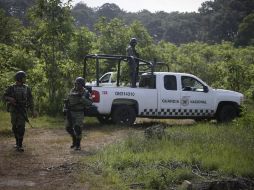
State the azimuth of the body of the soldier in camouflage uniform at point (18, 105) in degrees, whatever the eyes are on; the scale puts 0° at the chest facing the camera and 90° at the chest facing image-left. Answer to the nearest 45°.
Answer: approximately 0°

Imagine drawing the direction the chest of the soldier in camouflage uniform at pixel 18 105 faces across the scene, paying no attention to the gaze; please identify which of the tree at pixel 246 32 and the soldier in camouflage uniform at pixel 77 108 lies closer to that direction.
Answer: the soldier in camouflage uniform

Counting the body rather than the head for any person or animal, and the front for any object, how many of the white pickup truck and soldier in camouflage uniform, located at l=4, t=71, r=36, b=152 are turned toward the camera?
1

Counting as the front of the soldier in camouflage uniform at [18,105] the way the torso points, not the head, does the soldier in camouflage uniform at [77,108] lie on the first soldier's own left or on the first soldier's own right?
on the first soldier's own left

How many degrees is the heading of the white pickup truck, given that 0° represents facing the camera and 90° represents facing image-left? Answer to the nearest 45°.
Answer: approximately 270°

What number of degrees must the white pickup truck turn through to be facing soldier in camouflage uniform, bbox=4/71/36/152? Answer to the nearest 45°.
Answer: approximately 135° to its right

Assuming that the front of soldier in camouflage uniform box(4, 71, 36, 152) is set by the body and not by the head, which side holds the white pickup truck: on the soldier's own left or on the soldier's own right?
on the soldier's own left

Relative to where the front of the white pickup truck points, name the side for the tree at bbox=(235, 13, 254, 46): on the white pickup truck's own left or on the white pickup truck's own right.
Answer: on the white pickup truck's own left

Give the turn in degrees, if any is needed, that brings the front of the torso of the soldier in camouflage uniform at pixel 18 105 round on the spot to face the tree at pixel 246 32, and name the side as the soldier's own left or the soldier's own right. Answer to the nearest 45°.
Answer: approximately 135° to the soldier's own left

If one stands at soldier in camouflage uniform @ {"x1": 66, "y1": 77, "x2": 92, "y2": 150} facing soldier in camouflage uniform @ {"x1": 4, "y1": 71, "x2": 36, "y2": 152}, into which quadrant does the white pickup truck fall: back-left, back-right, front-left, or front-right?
back-right

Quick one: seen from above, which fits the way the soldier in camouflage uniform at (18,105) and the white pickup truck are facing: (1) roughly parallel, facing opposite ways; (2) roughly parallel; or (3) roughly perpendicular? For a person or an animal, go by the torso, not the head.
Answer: roughly perpendicular
